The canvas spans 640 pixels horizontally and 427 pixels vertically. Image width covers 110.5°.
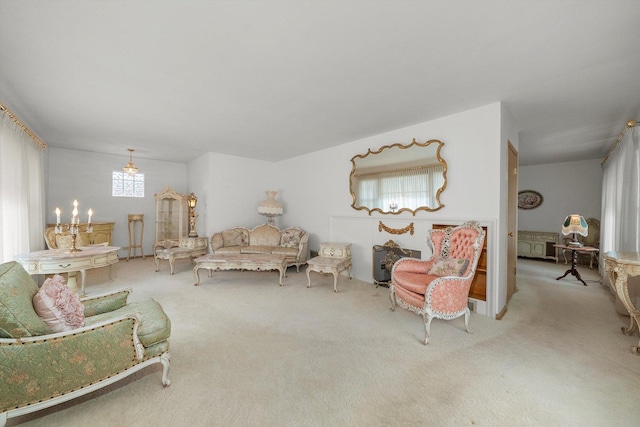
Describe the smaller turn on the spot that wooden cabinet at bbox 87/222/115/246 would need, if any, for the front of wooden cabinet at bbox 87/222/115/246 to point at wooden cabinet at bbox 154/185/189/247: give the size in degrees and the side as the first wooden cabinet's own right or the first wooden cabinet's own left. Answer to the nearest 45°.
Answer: approximately 90° to the first wooden cabinet's own left

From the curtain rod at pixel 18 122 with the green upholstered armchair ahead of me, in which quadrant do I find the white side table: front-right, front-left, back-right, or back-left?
front-left

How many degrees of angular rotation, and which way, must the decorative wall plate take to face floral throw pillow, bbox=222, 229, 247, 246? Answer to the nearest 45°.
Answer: approximately 45° to its right

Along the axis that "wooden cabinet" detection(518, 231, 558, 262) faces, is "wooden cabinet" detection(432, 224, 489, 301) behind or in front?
in front

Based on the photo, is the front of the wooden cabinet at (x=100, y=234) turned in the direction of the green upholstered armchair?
yes

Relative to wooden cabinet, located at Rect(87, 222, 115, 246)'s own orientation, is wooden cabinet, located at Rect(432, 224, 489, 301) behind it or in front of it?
in front

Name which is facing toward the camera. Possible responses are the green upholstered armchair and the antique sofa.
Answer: the antique sofa

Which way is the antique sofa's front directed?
toward the camera

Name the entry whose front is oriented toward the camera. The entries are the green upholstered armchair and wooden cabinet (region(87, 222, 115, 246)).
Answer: the wooden cabinet

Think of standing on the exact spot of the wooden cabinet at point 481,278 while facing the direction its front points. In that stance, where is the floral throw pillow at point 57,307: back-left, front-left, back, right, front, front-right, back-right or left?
front

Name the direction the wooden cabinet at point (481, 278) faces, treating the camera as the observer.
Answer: facing the viewer and to the left of the viewer

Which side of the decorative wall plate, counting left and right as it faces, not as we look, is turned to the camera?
front
